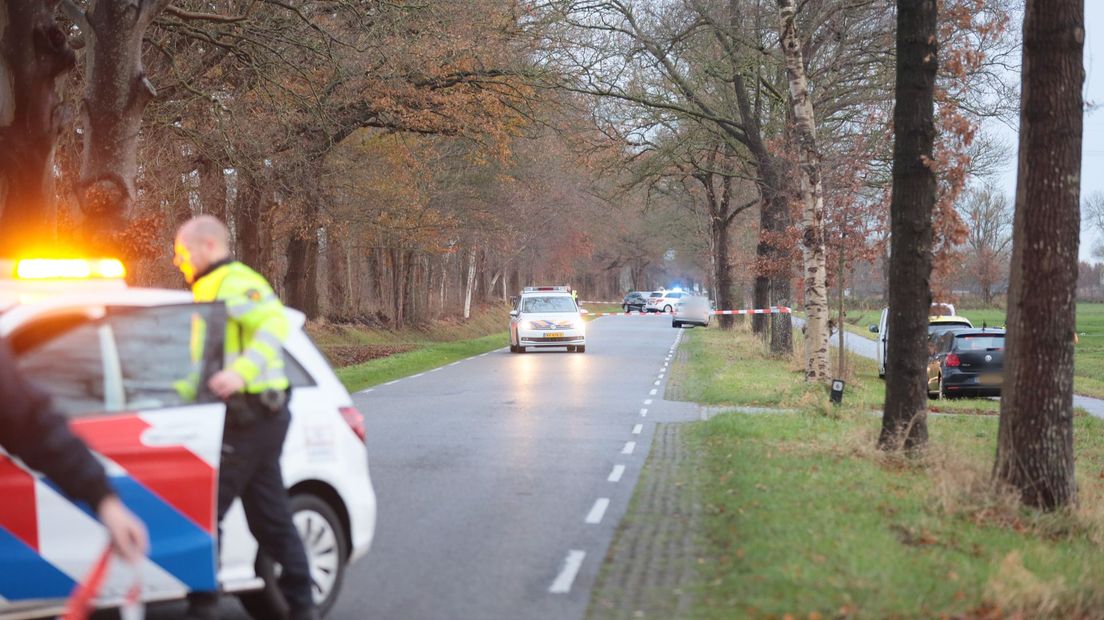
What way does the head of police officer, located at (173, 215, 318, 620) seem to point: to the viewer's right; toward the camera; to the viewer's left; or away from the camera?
to the viewer's left

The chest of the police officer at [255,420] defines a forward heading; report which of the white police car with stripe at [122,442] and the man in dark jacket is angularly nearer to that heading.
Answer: the white police car with stripe

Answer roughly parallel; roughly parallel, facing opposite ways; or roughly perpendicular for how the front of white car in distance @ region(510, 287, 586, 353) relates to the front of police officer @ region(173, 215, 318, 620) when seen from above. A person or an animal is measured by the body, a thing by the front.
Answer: roughly perpendicular

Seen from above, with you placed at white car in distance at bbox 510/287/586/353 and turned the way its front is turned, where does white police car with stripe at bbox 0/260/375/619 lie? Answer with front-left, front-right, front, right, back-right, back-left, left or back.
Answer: front

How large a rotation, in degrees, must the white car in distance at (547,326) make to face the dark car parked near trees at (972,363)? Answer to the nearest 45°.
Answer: approximately 45° to its left

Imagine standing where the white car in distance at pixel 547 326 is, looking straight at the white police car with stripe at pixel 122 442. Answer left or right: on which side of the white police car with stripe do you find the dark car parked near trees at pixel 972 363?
left

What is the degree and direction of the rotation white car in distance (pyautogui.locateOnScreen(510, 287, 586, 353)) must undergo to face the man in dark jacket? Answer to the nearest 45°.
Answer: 0° — it already faces them

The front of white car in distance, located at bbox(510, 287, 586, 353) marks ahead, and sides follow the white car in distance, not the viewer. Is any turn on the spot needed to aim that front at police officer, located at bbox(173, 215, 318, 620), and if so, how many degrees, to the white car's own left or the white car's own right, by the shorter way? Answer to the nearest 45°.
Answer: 0° — it already faces them

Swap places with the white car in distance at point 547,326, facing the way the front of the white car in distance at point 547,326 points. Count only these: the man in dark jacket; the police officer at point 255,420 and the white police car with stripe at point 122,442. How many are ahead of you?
3

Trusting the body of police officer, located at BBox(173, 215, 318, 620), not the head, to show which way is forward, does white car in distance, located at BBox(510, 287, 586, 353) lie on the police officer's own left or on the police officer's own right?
on the police officer's own right

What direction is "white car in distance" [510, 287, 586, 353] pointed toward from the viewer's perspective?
toward the camera

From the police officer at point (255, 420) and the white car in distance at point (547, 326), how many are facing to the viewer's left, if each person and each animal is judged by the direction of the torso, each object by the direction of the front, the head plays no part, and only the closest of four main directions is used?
1

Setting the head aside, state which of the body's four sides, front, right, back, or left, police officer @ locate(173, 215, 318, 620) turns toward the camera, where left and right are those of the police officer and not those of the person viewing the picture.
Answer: left
